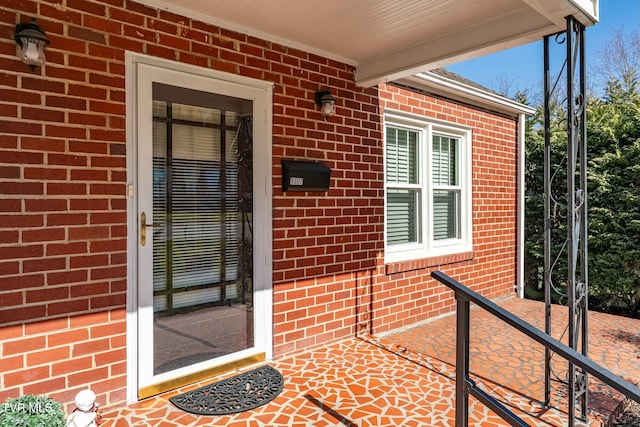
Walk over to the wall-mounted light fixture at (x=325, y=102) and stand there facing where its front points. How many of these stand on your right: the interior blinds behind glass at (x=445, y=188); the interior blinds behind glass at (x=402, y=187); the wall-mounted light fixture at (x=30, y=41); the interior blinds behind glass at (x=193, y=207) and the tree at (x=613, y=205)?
2

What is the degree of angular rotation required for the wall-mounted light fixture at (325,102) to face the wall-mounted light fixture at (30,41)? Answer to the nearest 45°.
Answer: approximately 90° to its right

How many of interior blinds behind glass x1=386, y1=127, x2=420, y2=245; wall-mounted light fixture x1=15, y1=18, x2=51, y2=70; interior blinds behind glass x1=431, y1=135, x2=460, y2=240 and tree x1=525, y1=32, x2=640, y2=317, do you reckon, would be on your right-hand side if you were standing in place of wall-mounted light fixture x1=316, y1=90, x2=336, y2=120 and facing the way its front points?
1

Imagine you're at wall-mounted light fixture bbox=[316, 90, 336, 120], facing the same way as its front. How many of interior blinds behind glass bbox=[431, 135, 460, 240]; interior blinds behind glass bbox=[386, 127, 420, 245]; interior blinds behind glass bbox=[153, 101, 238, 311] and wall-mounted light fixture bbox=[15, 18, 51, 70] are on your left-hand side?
2

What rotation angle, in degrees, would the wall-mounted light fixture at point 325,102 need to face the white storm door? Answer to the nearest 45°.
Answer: approximately 90° to its right

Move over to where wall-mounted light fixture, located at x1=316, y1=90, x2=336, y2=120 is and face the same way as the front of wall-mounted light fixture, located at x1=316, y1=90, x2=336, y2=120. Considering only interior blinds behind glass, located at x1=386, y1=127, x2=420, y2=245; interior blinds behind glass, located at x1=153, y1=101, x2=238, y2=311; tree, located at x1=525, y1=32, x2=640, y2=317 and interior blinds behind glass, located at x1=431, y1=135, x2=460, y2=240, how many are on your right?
1

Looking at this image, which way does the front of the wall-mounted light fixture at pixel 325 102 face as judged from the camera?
facing the viewer and to the right of the viewer

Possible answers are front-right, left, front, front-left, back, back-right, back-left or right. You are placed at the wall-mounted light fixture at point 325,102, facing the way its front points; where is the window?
left

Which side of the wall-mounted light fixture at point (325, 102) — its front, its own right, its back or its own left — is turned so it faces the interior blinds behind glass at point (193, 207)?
right

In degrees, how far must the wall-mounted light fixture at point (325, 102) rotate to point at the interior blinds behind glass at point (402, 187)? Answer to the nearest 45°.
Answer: approximately 90° to its left
